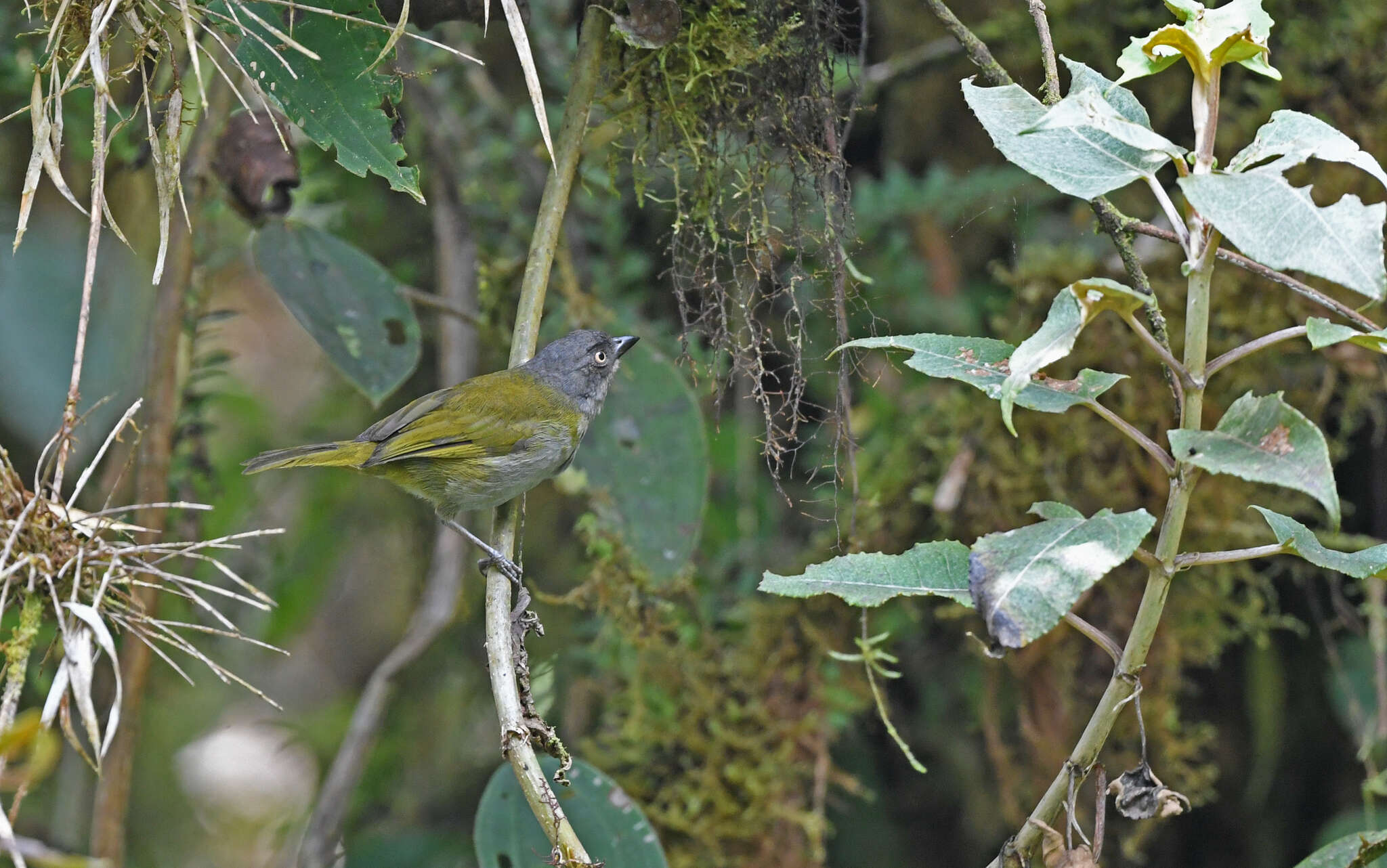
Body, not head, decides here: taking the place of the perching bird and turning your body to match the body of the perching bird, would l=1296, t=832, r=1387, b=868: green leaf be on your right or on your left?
on your right

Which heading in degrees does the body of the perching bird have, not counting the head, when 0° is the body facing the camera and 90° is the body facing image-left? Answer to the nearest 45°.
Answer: approximately 270°

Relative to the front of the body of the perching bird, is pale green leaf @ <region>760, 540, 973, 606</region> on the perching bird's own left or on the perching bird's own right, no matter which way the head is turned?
on the perching bird's own right
